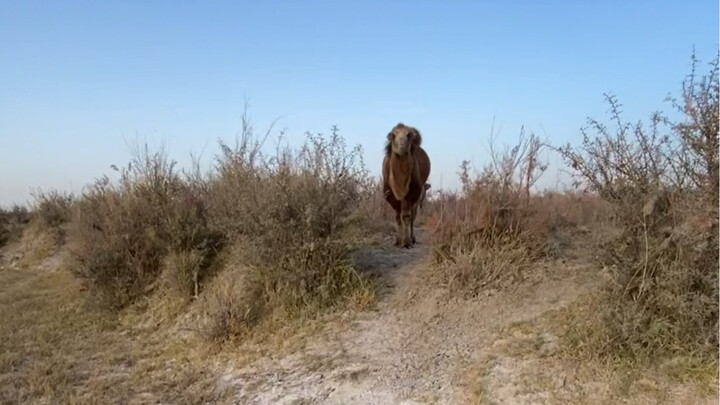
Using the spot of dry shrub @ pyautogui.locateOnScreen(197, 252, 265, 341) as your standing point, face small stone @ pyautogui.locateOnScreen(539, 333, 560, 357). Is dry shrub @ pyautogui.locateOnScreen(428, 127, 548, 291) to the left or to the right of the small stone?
left

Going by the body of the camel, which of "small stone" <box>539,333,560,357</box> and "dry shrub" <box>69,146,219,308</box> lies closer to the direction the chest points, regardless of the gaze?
the small stone

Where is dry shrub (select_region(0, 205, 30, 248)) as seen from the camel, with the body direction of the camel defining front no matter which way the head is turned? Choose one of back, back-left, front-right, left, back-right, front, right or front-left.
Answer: back-right

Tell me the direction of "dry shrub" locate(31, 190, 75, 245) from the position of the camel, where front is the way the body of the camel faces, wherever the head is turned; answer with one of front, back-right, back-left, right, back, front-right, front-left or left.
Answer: back-right

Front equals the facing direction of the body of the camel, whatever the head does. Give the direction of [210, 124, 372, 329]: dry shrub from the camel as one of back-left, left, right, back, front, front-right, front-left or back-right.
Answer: front-right

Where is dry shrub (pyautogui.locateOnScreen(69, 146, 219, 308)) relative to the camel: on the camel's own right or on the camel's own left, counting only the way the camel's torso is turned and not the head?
on the camel's own right

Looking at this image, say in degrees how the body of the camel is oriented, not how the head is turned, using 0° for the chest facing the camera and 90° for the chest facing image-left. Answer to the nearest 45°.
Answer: approximately 0°
